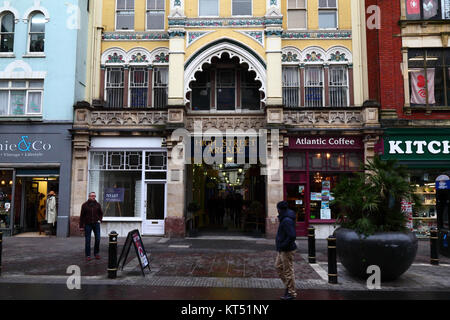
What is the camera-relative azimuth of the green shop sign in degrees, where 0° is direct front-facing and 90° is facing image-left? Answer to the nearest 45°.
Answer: approximately 0°

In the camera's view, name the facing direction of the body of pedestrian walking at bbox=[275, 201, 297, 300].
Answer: to the viewer's left

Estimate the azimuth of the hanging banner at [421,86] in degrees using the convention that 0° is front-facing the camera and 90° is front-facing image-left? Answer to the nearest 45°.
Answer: approximately 0°

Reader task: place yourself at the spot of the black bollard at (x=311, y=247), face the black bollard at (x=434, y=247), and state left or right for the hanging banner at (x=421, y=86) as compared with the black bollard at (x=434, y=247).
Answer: left

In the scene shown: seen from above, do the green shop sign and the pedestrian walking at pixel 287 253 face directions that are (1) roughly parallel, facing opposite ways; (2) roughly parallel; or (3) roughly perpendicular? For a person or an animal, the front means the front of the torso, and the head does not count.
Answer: roughly perpendicular

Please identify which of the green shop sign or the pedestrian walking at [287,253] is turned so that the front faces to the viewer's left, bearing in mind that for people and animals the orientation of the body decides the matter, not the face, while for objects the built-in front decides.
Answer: the pedestrian walking

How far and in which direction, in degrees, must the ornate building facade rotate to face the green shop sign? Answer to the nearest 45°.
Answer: approximately 90° to its left

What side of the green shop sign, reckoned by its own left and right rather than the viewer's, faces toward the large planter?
front
